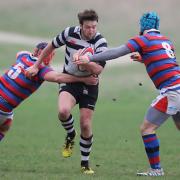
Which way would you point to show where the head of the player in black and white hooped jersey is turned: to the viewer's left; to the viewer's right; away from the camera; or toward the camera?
toward the camera

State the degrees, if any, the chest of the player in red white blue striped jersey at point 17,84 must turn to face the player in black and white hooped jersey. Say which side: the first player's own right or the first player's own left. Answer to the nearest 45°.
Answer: approximately 45° to the first player's own right

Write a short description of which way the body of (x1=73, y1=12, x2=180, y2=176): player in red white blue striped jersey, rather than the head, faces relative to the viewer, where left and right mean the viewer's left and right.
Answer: facing away from the viewer and to the left of the viewer

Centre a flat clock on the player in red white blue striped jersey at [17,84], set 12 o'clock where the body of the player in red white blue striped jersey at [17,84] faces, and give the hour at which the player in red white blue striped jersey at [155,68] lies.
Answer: the player in red white blue striped jersey at [155,68] is roughly at 2 o'clock from the player in red white blue striped jersey at [17,84].

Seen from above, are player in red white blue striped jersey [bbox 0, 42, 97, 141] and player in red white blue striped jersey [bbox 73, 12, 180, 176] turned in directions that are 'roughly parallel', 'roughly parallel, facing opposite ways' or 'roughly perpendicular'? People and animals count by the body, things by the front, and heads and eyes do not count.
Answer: roughly perpendicular

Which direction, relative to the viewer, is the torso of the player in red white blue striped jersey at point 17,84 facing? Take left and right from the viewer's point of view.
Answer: facing away from the viewer and to the right of the viewer

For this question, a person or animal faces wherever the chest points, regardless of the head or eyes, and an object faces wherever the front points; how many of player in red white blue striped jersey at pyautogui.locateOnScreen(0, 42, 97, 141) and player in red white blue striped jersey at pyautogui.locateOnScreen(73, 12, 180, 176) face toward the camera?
0
